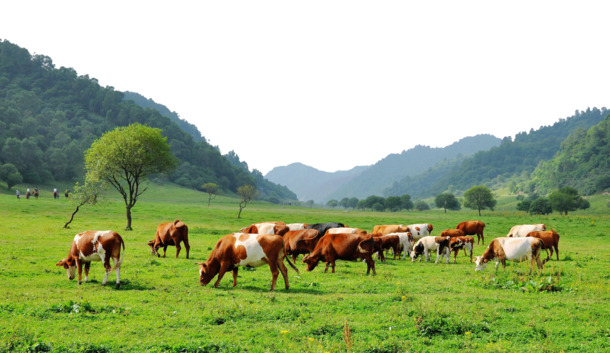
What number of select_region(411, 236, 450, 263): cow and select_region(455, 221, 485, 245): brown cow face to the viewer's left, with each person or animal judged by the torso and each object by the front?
2

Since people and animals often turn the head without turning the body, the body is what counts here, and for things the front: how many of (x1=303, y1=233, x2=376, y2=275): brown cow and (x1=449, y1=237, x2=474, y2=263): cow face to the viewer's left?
2

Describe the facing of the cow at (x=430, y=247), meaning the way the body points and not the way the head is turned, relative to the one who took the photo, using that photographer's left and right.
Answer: facing to the left of the viewer

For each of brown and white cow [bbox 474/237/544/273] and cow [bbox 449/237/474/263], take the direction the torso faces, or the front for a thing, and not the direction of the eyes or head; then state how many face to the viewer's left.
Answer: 2

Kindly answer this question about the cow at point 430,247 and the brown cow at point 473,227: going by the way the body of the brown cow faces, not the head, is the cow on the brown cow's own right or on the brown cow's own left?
on the brown cow's own left

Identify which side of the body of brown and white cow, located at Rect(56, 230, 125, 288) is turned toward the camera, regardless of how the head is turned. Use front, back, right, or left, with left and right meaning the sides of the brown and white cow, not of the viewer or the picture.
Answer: left

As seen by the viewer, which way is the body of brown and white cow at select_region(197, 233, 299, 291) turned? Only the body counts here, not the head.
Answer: to the viewer's left

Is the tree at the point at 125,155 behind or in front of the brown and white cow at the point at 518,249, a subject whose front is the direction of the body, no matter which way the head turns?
in front

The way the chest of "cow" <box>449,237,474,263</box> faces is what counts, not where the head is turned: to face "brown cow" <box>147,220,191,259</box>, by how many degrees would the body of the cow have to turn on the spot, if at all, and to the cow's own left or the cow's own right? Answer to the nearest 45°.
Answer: approximately 45° to the cow's own left

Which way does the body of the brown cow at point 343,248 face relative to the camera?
to the viewer's left

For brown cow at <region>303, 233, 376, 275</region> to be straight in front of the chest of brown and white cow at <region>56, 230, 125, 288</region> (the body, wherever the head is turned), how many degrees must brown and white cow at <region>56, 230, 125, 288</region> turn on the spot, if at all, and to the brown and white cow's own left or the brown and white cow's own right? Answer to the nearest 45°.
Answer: approximately 180°

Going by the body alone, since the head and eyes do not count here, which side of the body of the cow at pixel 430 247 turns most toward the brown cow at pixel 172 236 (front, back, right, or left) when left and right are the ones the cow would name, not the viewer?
front
